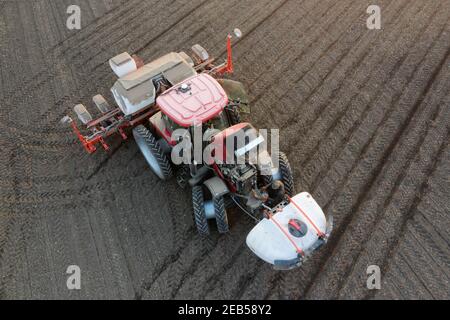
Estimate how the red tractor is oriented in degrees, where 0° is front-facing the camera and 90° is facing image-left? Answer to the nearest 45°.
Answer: approximately 315°
